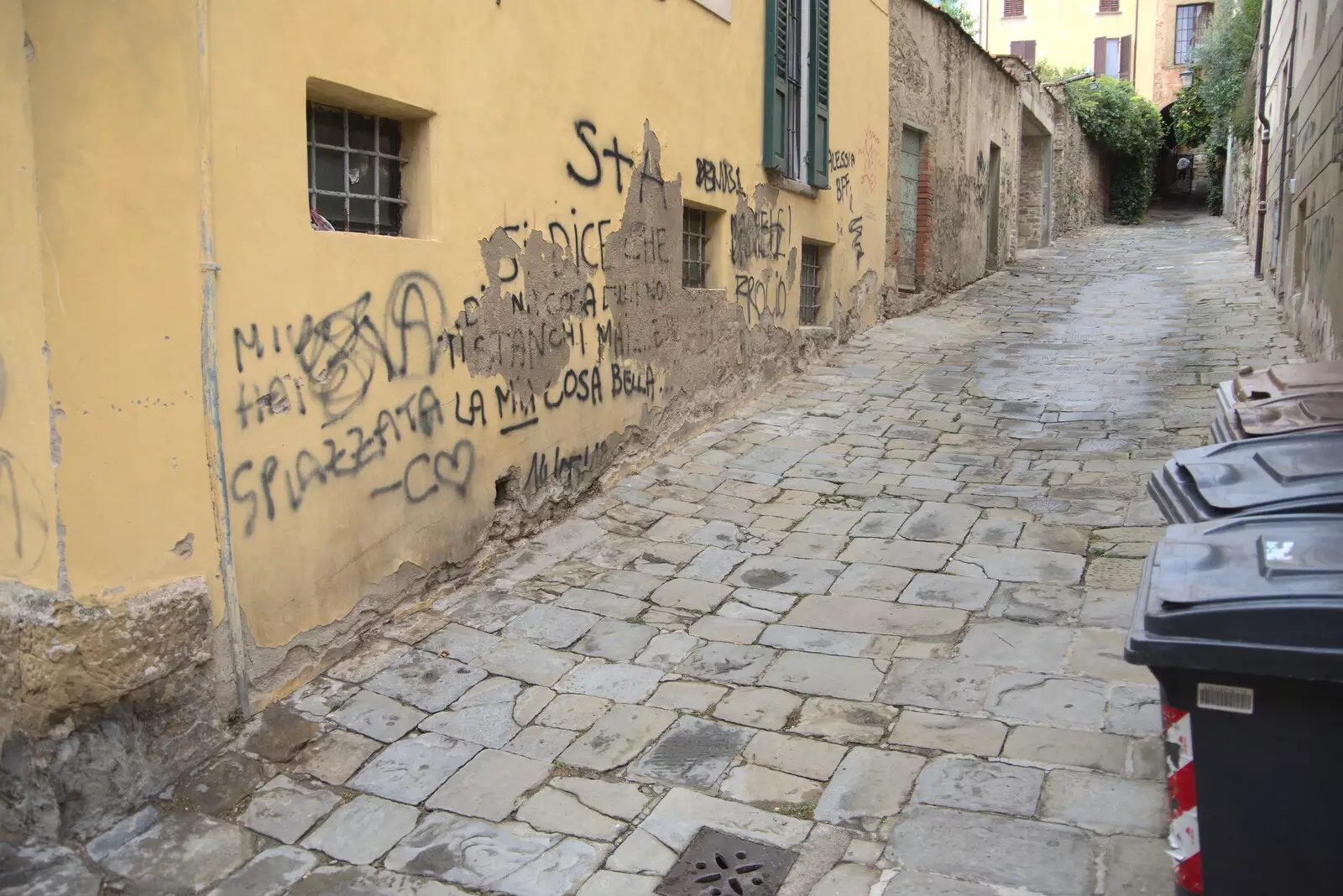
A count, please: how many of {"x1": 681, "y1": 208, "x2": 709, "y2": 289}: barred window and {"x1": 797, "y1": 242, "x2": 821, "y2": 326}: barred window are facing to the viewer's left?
0

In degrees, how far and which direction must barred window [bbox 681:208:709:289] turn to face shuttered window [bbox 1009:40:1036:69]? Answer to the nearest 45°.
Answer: approximately 135° to its left

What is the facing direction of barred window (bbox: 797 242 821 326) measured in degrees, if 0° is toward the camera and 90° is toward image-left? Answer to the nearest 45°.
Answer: approximately 315°

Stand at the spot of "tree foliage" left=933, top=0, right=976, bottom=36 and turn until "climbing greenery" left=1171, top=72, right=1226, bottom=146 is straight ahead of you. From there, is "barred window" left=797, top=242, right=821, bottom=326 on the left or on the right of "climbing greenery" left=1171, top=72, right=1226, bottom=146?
right

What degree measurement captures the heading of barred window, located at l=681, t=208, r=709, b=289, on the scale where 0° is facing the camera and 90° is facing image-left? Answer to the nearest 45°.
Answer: approximately 315°

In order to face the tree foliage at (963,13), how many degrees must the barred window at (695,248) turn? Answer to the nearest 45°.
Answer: approximately 135° to its left

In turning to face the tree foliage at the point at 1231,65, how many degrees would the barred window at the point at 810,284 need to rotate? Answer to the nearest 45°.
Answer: approximately 90° to its left

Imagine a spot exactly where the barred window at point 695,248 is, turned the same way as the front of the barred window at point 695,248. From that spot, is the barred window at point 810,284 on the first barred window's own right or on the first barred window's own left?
on the first barred window's own left

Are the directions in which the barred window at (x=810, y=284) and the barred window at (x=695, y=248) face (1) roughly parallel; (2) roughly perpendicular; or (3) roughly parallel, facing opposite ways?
roughly parallel
